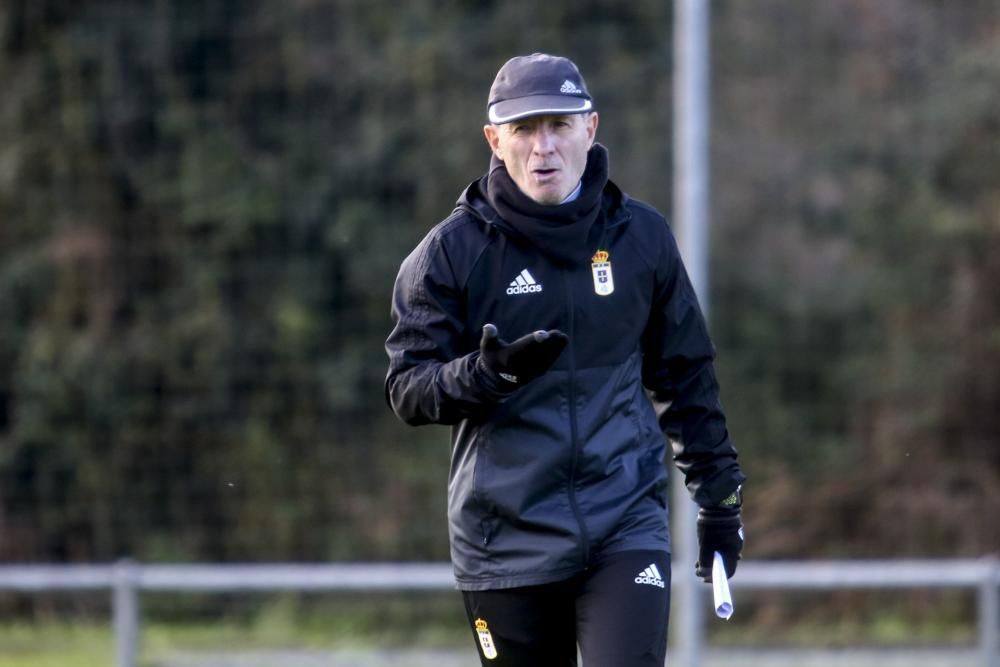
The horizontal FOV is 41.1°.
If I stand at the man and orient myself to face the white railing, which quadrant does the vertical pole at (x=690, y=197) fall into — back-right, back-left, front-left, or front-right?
front-right

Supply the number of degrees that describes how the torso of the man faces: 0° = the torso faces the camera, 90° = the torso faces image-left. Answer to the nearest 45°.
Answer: approximately 0°

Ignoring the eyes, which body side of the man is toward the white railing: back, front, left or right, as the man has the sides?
back

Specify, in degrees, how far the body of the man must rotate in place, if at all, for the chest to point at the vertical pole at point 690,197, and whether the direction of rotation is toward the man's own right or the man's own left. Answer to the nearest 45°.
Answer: approximately 180°
